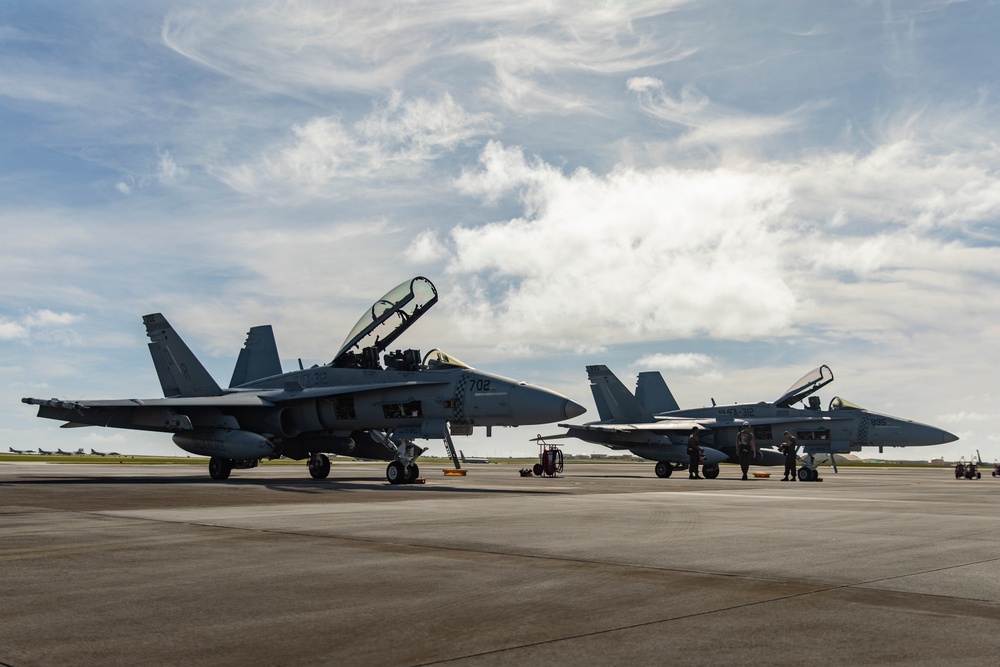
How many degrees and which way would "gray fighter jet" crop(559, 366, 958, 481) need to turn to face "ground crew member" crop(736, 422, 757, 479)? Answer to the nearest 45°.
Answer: approximately 45° to its right

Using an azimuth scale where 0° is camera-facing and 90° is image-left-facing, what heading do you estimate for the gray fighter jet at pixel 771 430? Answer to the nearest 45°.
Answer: approximately 315°

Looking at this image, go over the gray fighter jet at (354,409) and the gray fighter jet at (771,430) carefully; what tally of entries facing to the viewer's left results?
0

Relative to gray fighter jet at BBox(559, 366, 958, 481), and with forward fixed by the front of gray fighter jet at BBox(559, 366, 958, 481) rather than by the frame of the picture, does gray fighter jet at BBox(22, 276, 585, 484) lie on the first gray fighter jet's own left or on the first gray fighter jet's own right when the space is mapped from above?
on the first gray fighter jet's own right

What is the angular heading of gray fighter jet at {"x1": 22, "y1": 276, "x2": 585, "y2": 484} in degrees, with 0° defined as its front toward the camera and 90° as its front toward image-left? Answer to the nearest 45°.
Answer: approximately 315°

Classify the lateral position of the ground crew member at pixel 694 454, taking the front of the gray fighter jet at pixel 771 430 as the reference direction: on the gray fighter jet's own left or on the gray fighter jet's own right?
on the gray fighter jet's own right
